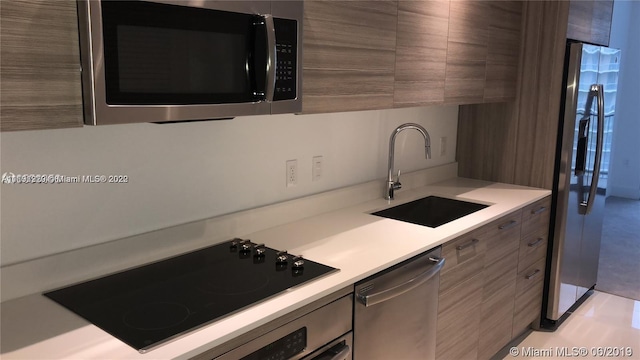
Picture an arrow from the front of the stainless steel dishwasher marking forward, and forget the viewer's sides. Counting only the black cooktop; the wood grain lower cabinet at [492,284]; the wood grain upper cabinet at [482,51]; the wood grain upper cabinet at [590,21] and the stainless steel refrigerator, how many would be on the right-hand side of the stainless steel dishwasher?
1

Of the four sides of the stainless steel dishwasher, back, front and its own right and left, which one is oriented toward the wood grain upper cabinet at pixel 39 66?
right

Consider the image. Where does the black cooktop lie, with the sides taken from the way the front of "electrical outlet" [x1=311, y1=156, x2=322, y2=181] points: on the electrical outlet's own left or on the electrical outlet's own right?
on the electrical outlet's own right

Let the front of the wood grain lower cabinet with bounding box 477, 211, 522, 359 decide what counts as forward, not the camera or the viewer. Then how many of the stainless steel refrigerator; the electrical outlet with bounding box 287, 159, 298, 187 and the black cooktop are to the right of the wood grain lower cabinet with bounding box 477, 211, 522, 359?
2

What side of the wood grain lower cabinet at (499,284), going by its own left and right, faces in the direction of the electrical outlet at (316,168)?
right

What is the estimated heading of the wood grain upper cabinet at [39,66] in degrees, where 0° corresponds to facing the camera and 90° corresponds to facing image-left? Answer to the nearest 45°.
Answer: approximately 0°

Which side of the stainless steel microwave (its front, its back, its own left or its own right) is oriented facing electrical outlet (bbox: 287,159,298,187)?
left

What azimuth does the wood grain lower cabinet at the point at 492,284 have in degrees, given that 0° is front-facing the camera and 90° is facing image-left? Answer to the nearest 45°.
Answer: approximately 315°
